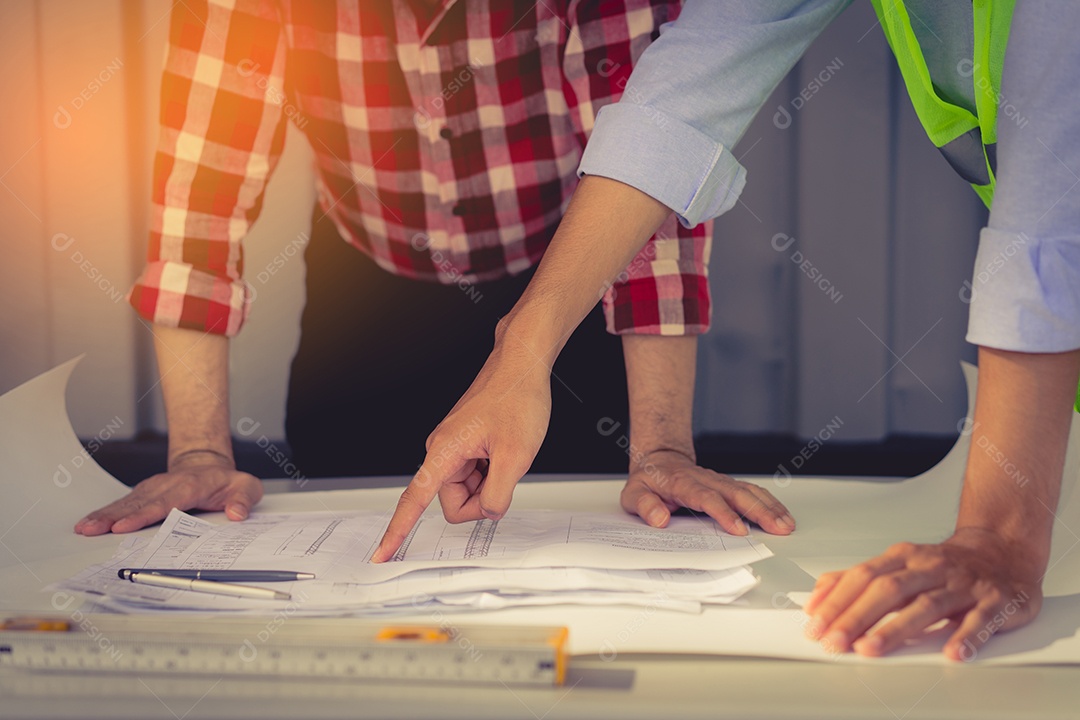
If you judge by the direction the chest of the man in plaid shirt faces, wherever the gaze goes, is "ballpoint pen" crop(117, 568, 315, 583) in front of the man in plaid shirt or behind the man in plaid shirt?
in front

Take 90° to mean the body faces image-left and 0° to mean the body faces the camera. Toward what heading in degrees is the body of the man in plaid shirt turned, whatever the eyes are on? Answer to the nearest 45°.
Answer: approximately 0°

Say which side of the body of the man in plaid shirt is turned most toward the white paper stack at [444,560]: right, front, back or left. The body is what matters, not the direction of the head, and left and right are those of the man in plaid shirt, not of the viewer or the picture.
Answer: front

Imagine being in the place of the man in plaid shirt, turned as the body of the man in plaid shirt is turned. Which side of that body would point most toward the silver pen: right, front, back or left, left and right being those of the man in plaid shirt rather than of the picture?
front

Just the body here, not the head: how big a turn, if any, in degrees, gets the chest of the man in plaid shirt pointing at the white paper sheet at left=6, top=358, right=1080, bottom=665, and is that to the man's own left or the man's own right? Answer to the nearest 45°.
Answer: approximately 45° to the man's own left
